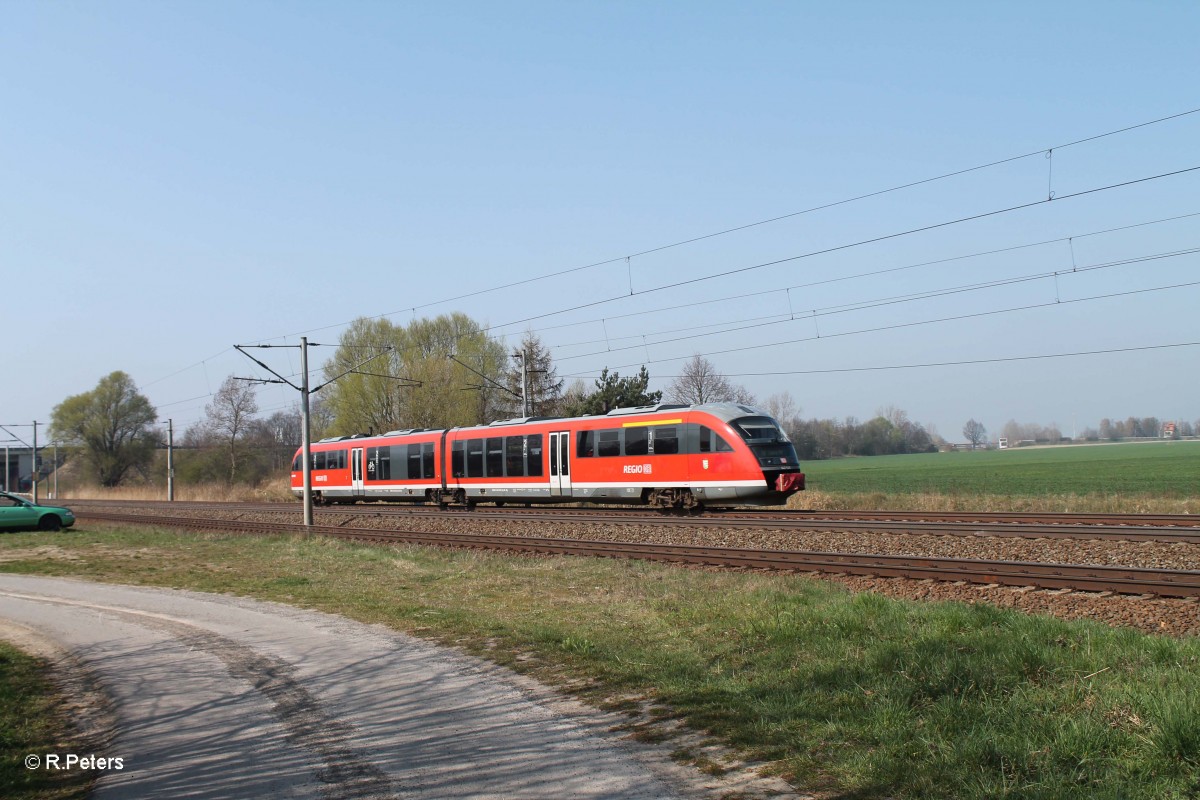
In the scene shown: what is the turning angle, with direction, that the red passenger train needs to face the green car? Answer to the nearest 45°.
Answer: approximately 135° to its right

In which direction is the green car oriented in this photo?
to the viewer's right

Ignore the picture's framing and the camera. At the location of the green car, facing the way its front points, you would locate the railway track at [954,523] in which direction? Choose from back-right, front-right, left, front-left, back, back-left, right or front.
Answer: front-right

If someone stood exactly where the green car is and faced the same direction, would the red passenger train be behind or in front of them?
in front

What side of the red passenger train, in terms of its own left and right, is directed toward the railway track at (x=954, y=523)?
front

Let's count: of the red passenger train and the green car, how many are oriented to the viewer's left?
0

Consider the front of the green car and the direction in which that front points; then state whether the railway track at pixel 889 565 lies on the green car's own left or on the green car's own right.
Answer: on the green car's own right
